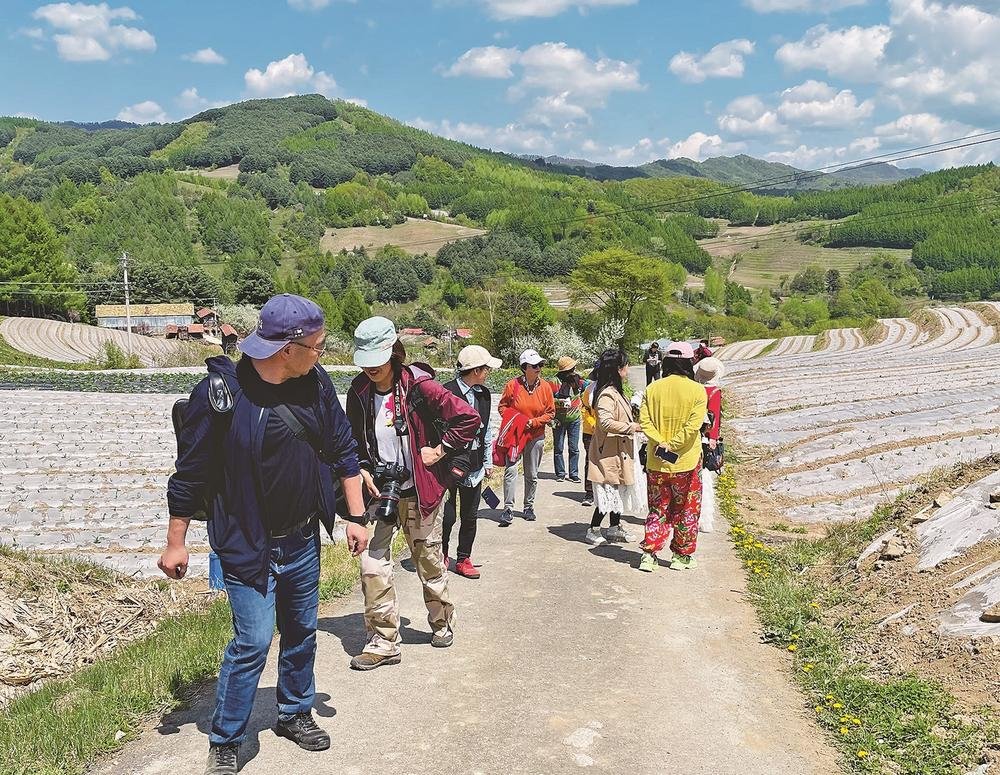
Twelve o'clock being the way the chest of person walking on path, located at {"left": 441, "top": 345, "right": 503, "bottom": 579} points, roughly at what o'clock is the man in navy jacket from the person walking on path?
The man in navy jacket is roughly at 2 o'clock from the person walking on path.

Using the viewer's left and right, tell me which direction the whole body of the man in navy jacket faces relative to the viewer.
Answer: facing the viewer and to the right of the viewer

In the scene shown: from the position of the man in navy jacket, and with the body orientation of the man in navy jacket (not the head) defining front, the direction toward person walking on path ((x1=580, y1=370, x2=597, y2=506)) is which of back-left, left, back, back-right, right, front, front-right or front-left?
left

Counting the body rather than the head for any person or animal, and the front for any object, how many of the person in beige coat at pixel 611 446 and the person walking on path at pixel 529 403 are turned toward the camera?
1

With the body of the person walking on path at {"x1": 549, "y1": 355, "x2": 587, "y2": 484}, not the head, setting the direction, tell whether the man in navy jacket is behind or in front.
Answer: in front

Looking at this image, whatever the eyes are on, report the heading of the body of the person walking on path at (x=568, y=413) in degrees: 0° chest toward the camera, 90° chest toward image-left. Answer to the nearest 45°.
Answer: approximately 0°

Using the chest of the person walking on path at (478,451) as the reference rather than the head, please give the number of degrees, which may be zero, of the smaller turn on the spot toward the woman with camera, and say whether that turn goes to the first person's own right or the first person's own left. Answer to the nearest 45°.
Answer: approximately 45° to the first person's own right

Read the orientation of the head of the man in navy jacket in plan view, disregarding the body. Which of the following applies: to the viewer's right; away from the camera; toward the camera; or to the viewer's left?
to the viewer's right

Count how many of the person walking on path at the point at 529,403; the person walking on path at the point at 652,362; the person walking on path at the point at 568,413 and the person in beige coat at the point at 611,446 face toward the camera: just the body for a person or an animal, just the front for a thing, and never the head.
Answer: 3
